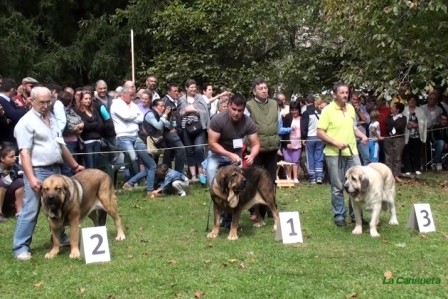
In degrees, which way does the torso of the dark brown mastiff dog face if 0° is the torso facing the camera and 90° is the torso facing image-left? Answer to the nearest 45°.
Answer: approximately 45°

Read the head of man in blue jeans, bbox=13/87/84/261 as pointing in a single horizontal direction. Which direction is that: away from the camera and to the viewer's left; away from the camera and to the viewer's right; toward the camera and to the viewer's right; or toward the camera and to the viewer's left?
toward the camera and to the viewer's right

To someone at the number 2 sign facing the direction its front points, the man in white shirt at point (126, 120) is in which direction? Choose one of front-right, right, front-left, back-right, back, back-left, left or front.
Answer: back

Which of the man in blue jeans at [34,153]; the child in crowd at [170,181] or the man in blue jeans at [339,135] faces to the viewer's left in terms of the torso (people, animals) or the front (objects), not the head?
the child in crowd

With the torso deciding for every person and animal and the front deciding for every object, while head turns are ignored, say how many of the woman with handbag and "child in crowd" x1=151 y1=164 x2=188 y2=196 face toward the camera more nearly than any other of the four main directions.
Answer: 1

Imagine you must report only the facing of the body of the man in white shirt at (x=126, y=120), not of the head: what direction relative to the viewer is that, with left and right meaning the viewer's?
facing the viewer and to the right of the viewer

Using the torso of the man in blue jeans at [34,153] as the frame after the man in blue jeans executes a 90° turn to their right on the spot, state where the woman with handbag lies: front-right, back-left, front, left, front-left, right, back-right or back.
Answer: back

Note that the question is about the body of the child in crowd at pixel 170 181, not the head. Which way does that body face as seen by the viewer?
to the viewer's left

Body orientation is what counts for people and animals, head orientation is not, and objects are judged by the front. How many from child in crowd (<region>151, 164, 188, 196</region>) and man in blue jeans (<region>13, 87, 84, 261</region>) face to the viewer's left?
1

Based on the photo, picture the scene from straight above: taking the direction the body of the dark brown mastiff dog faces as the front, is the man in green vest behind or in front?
behind

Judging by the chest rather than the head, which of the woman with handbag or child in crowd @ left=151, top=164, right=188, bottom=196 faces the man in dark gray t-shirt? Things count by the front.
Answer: the woman with handbag

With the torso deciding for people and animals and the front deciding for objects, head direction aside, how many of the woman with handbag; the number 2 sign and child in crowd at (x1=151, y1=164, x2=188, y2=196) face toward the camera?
2
